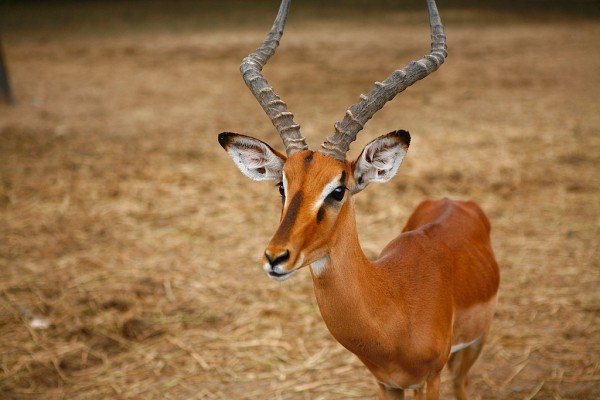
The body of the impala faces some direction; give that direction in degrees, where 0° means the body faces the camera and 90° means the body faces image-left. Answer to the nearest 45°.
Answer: approximately 45°
